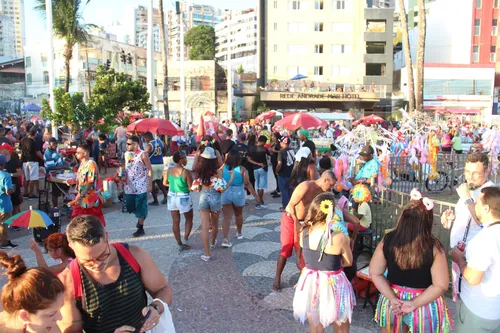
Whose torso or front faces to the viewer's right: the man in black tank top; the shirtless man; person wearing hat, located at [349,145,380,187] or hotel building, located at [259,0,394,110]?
the shirtless man

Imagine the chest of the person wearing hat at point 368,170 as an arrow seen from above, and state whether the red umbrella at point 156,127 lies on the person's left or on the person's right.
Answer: on the person's right

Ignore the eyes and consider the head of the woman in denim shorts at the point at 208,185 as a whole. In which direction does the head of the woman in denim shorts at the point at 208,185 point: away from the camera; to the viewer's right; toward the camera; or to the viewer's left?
away from the camera

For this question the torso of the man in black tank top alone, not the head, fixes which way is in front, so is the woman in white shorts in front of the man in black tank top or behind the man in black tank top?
behind

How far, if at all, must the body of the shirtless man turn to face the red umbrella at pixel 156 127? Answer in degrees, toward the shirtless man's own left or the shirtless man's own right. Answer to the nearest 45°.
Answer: approximately 135° to the shirtless man's own left

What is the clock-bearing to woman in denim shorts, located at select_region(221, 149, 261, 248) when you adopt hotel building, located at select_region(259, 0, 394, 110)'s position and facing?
The woman in denim shorts is roughly at 12 o'clock from the hotel building.

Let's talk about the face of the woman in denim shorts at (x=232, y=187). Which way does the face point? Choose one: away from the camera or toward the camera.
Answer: away from the camera

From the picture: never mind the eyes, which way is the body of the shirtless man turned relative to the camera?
to the viewer's right

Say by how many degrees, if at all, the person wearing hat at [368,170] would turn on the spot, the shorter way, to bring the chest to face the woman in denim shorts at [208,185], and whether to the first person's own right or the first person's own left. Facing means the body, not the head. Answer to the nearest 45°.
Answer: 0° — they already face them

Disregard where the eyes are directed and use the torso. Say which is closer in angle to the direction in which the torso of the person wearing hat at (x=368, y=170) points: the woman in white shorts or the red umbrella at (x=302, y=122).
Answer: the woman in white shorts
